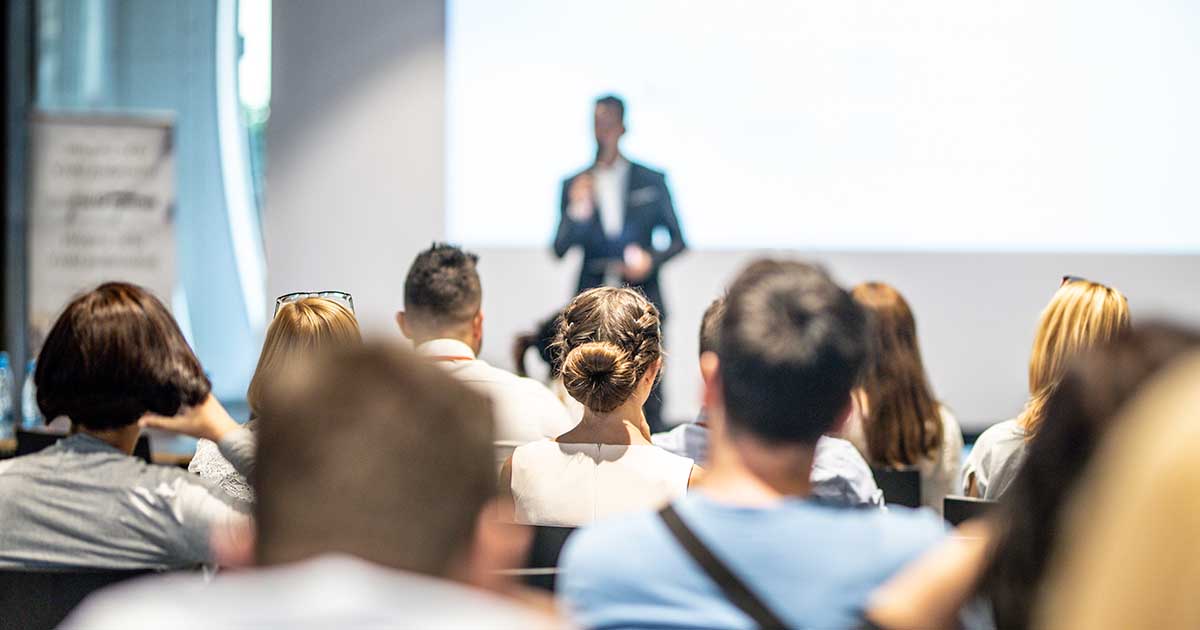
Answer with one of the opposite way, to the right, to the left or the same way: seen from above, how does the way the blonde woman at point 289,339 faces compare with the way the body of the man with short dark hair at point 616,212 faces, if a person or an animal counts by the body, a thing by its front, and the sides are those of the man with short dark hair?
the opposite way

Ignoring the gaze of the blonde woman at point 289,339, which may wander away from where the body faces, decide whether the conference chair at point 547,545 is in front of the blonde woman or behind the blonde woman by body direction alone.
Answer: behind

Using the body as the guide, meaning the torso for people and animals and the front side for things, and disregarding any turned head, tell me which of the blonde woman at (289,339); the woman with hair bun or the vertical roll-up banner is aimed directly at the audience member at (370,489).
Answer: the vertical roll-up banner

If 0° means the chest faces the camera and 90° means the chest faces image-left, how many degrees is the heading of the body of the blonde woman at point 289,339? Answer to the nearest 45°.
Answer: approximately 180°

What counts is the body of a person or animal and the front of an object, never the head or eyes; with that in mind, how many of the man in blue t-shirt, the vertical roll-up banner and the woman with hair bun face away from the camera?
2

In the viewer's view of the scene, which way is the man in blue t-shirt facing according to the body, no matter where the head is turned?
away from the camera

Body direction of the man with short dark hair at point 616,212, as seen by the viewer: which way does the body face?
toward the camera

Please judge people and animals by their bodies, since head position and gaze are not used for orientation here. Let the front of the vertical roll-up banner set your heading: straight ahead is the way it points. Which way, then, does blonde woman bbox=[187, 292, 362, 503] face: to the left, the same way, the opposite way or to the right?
the opposite way

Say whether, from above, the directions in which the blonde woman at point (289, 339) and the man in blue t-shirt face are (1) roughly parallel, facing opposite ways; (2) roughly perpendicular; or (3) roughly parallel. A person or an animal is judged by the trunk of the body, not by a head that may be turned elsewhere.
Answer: roughly parallel

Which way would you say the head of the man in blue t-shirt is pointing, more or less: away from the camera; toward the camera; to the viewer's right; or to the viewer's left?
away from the camera

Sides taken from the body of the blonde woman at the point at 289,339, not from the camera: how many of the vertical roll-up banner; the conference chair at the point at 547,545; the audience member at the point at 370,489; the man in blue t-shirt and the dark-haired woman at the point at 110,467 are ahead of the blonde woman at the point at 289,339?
1

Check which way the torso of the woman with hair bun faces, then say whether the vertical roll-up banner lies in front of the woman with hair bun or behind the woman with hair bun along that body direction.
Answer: in front

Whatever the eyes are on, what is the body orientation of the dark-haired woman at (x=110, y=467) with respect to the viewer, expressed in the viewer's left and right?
facing away from the viewer and to the right of the viewer

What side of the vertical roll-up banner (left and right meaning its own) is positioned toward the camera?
front

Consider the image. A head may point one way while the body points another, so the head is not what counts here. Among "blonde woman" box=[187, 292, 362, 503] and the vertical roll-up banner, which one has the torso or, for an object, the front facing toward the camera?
the vertical roll-up banner

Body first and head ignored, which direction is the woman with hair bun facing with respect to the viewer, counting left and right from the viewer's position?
facing away from the viewer

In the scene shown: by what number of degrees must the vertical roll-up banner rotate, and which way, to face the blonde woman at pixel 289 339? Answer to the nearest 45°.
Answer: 0° — it already faces them

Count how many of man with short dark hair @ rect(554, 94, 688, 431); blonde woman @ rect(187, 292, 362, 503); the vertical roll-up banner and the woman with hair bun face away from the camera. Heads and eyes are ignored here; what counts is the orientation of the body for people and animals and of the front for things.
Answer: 2

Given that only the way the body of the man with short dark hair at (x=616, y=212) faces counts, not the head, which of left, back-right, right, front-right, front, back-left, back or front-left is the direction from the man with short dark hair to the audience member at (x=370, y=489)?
front
